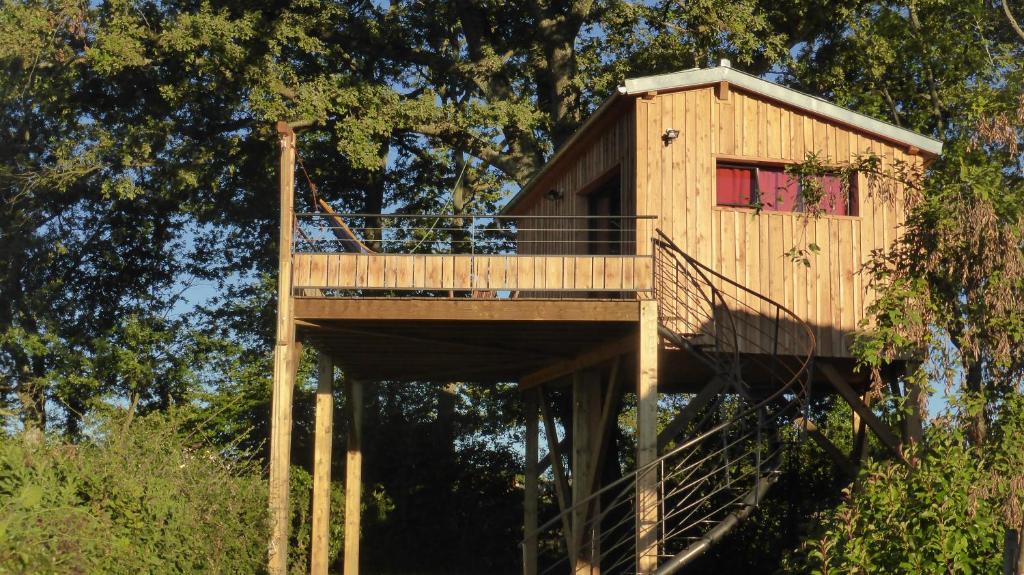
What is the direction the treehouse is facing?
to the viewer's left

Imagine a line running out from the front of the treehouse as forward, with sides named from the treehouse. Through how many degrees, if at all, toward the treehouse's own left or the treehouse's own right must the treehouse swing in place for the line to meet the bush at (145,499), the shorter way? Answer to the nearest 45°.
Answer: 0° — it already faces it
